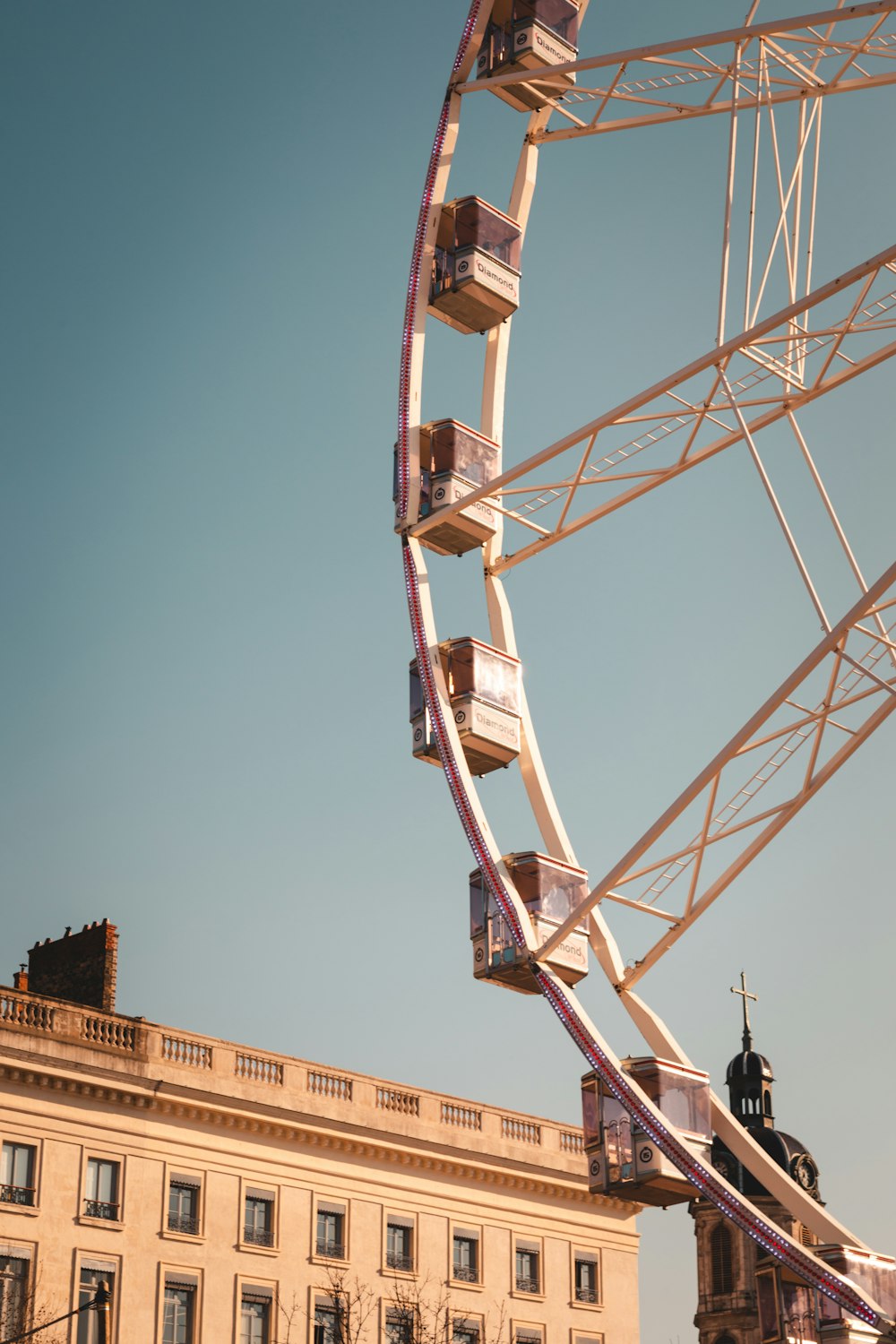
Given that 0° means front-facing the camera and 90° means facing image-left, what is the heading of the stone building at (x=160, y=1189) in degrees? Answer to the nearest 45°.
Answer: approximately 315°
